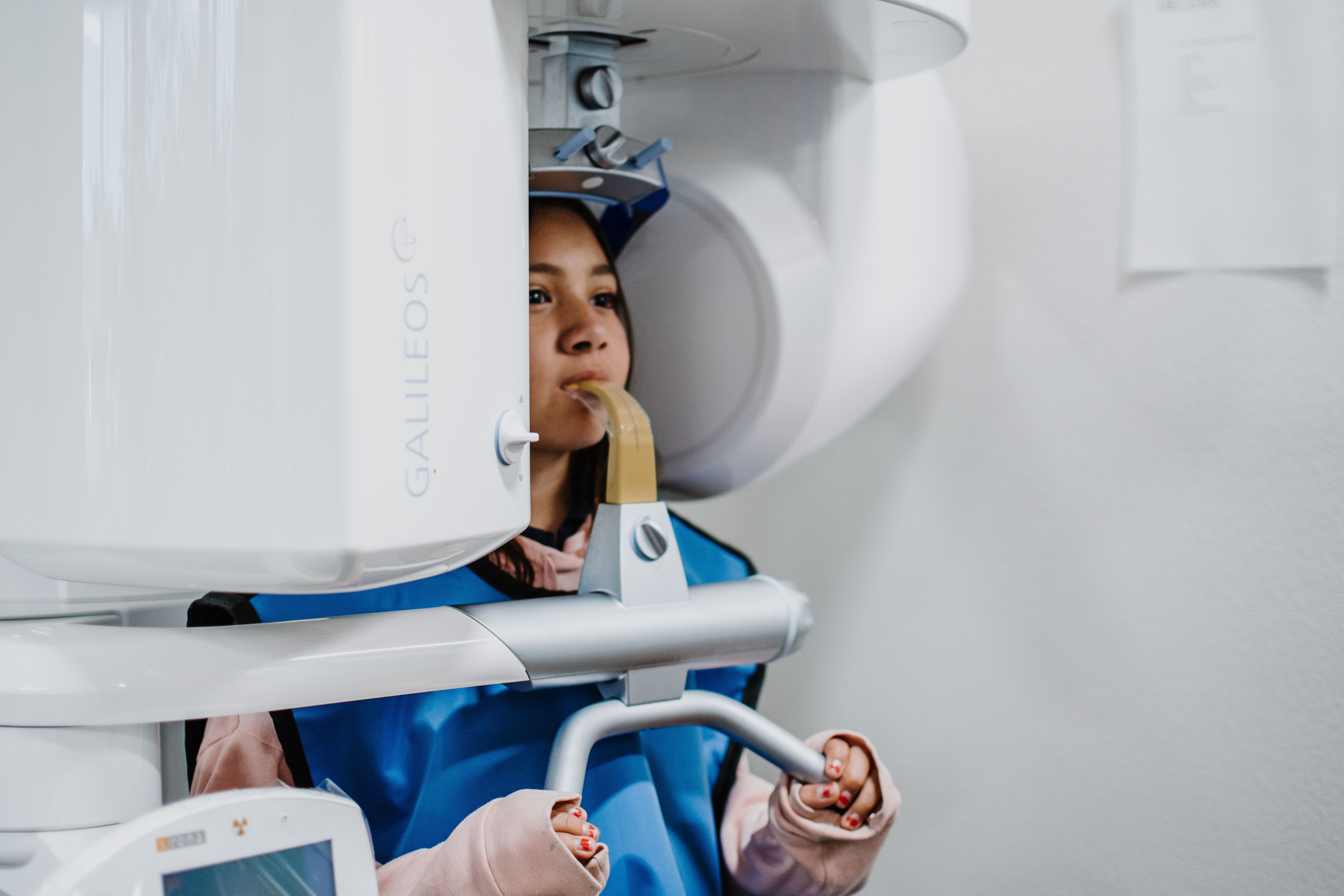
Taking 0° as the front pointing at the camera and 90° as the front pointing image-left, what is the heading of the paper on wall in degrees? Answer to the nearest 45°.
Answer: approximately 0°

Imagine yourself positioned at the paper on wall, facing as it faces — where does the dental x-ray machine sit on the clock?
The dental x-ray machine is roughly at 1 o'clock from the paper on wall.
